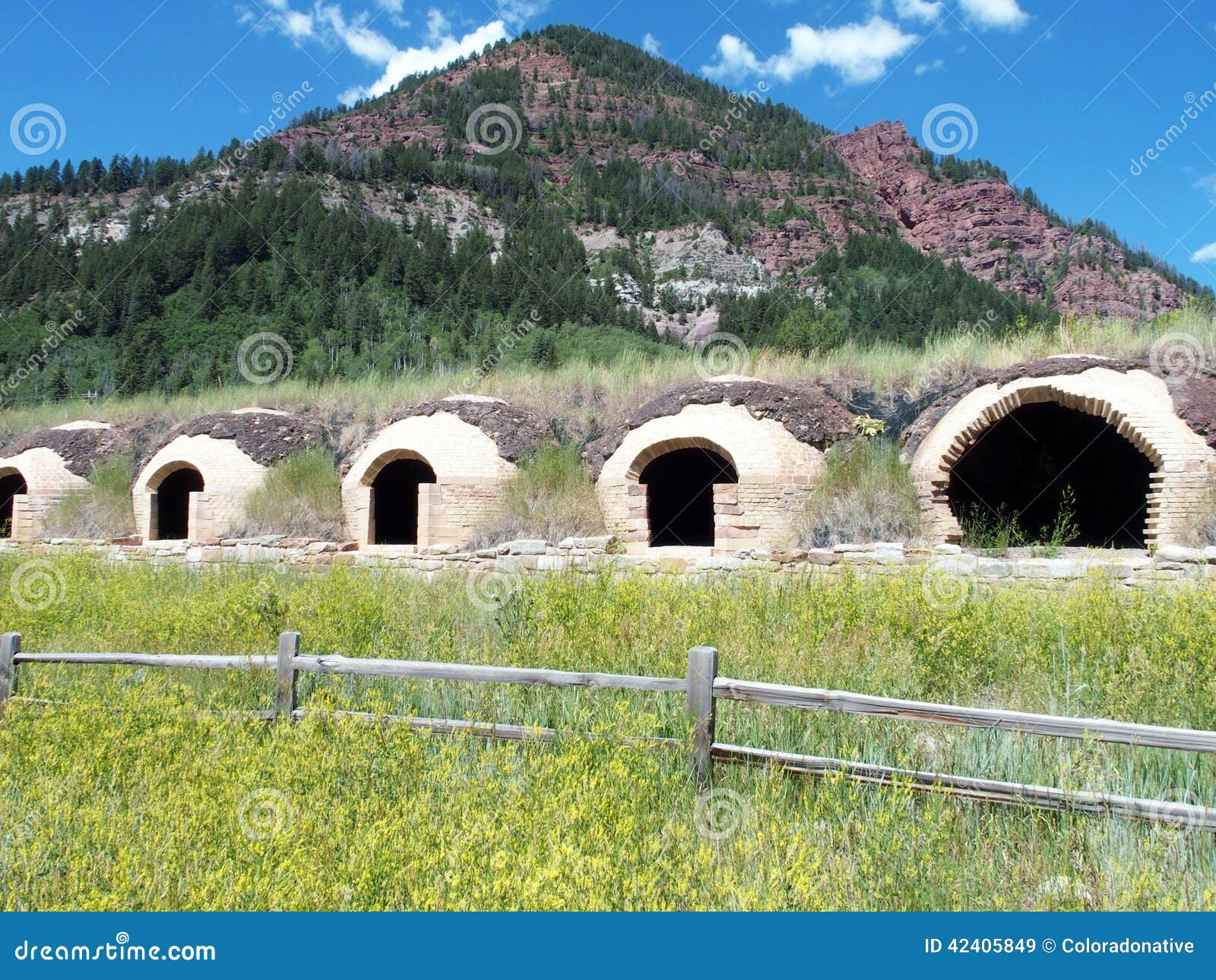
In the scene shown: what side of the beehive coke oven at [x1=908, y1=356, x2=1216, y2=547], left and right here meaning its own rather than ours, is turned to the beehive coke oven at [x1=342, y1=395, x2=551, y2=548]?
right

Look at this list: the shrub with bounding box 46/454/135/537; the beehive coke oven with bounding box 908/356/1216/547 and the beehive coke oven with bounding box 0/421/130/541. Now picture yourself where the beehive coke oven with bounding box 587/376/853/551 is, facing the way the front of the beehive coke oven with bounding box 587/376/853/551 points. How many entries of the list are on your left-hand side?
1

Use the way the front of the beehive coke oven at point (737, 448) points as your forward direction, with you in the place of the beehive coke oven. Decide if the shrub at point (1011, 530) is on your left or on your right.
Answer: on your left

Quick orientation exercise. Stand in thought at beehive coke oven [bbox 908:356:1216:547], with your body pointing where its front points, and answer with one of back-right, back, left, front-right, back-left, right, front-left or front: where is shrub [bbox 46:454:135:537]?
right

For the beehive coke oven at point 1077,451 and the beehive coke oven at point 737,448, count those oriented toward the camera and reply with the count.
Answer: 2

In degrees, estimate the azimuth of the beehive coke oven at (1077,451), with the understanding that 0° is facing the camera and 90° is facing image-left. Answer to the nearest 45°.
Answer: approximately 0°
